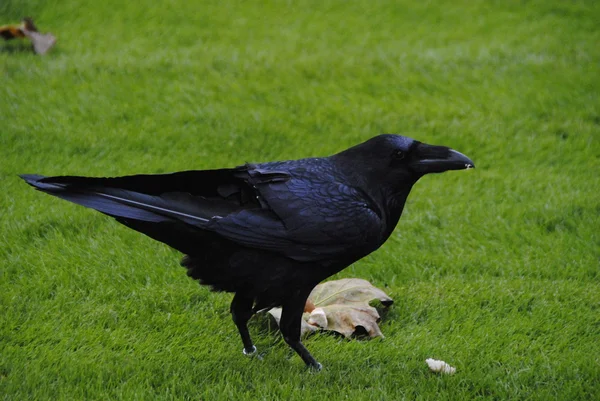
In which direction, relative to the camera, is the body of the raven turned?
to the viewer's right

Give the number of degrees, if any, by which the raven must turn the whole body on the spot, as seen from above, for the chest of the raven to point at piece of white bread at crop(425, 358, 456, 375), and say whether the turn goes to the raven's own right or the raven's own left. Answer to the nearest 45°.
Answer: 0° — it already faces it

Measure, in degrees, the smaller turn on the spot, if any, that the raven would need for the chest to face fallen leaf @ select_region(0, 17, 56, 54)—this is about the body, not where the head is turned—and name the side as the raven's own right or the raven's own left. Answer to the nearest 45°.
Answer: approximately 135° to the raven's own left

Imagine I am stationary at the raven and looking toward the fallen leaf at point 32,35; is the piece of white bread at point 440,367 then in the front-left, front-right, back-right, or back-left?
back-right
